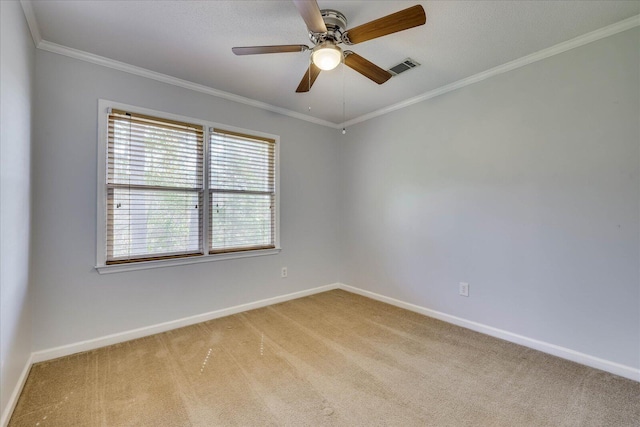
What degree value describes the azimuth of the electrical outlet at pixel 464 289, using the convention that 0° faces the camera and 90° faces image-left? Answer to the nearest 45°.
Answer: approximately 45°

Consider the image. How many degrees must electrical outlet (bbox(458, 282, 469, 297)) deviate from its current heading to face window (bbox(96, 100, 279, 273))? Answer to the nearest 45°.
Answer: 0° — it already faces it
